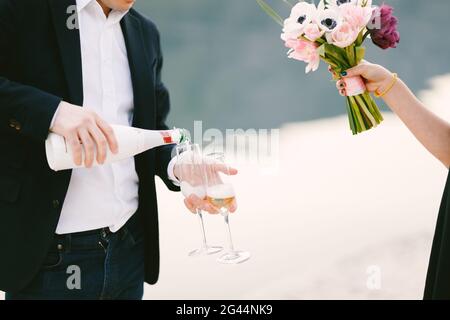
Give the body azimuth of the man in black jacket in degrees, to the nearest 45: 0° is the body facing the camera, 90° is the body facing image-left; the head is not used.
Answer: approximately 315°

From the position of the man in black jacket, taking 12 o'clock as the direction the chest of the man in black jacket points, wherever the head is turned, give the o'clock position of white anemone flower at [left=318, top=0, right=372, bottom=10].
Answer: The white anemone flower is roughly at 11 o'clock from the man in black jacket.

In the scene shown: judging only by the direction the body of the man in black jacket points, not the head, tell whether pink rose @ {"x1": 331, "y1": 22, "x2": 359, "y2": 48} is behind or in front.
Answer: in front
